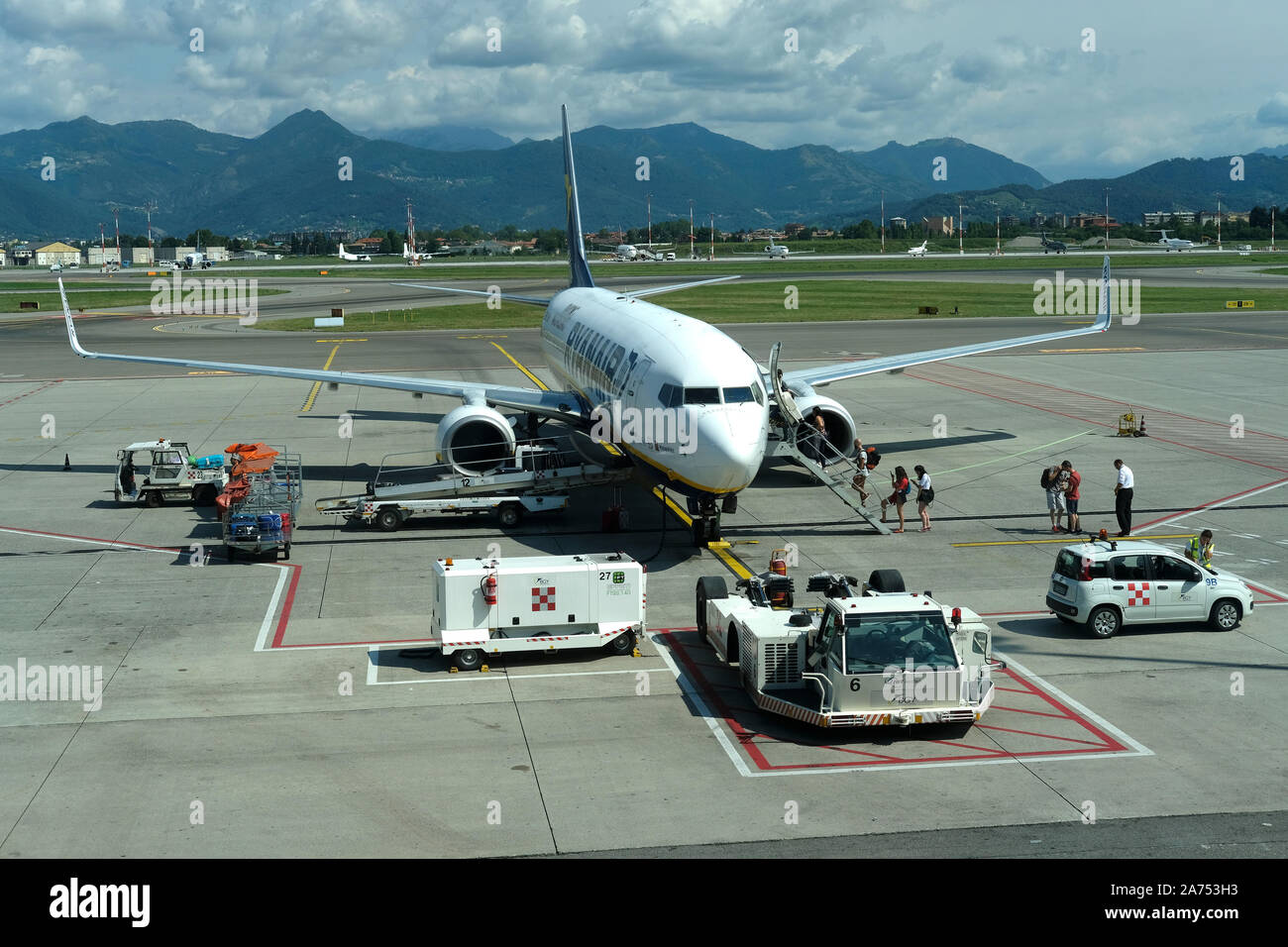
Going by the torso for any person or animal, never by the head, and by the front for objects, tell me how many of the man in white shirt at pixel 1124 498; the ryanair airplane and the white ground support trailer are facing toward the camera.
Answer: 1

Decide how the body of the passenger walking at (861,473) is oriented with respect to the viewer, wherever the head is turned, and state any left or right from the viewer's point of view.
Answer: facing to the left of the viewer

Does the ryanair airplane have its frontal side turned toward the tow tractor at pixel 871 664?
yes

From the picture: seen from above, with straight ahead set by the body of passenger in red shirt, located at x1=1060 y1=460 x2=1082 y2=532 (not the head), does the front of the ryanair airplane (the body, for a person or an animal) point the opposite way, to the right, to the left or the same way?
to the left

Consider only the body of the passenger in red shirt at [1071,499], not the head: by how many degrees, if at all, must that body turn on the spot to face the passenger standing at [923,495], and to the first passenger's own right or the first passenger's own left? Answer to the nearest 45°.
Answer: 0° — they already face them

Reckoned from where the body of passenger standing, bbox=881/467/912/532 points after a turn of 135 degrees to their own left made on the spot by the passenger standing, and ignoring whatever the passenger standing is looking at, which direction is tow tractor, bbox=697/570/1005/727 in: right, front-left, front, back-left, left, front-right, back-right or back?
front-right

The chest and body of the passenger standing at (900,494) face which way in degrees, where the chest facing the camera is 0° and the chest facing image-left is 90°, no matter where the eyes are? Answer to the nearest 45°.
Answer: approximately 90°

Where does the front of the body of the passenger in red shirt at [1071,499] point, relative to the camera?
to the viewer's left

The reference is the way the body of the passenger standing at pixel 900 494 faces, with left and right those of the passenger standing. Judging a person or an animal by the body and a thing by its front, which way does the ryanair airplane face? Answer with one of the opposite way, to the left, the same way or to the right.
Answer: to the left
